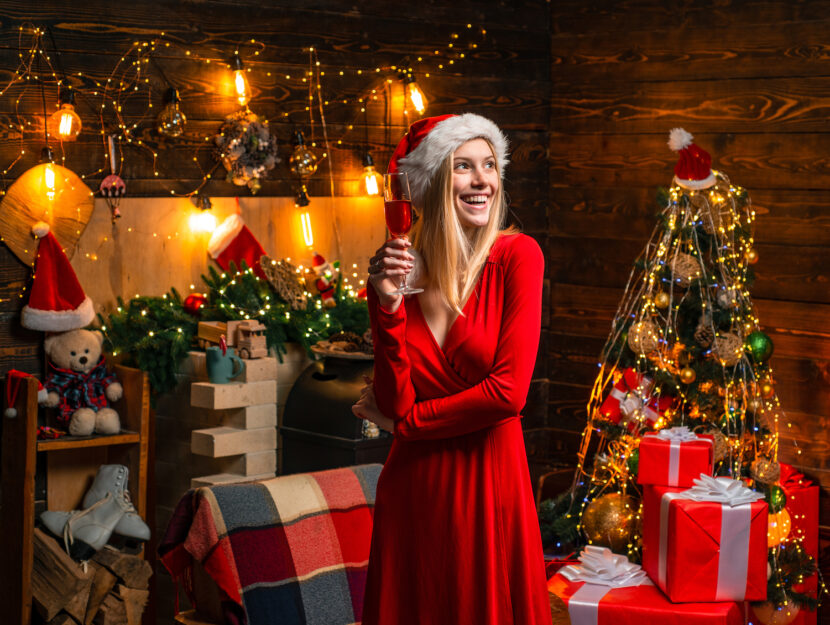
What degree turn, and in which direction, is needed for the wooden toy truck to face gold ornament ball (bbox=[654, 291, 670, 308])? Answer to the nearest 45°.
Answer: approximately 45° to its left

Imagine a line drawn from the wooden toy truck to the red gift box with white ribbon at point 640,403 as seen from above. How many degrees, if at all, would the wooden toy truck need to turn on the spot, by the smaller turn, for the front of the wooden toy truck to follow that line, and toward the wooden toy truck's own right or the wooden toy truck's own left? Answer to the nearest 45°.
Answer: approximately 45° to the wooden toy truck's own left

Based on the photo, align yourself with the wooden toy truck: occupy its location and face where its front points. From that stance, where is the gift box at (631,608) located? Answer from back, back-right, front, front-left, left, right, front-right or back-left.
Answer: front

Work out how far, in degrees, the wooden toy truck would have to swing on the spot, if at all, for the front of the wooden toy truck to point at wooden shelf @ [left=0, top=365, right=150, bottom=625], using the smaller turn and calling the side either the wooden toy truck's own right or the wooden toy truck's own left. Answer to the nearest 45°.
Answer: approximately 135° to the wooden toy truck's own right

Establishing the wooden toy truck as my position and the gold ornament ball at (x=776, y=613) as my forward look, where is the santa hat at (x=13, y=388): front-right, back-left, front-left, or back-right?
back-right

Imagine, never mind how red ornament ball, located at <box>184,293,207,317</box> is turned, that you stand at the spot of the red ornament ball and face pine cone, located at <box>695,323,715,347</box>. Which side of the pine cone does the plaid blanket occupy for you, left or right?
right

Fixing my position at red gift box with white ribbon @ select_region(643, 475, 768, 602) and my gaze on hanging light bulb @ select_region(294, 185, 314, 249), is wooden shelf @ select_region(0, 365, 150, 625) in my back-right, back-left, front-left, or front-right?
front-left

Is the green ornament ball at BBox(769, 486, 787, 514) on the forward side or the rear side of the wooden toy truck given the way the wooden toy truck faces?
on the forward side

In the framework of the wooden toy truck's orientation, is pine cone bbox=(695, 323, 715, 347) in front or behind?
in front

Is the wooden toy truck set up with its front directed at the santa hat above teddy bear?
no

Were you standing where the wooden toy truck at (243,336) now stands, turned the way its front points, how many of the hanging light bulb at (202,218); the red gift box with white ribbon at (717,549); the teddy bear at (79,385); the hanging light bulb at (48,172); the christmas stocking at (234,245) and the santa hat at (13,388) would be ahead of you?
1

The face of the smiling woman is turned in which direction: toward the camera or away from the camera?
toward the camera

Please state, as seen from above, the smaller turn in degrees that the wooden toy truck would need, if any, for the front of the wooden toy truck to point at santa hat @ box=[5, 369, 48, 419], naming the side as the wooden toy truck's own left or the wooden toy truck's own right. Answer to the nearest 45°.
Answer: approximately 135° to the wooden toy truck's own right

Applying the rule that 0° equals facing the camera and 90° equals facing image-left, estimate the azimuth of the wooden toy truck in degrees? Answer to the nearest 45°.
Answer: approximately 315°
